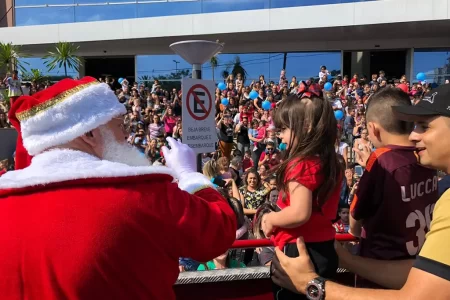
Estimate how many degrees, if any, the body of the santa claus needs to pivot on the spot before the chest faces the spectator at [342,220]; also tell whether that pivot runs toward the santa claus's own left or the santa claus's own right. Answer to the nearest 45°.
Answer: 0° — they already face them

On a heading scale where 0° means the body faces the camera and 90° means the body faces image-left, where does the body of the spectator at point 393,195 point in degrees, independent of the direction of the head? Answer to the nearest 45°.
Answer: approximately 135°

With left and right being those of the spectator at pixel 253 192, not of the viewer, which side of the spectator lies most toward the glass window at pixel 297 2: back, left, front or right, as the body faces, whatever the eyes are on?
back

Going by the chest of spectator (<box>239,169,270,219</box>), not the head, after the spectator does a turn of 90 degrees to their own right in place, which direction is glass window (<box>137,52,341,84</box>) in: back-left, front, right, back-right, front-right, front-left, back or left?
right

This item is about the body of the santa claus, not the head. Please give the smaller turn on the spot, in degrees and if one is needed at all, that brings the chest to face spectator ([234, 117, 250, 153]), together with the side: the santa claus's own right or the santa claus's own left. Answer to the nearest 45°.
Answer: approximately 45° to the santa claus's own left

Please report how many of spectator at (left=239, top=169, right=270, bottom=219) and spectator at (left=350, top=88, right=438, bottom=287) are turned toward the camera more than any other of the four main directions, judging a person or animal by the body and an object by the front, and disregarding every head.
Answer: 1

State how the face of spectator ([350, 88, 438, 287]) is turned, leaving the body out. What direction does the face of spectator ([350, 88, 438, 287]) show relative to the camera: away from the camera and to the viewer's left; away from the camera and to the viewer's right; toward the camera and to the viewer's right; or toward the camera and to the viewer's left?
away from the camera and to the viewer's left

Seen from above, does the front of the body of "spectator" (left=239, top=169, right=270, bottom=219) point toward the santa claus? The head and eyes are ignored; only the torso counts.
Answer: yes

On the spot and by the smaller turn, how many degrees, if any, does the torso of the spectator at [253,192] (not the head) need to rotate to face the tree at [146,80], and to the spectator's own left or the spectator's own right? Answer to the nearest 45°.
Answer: approximately 180°
